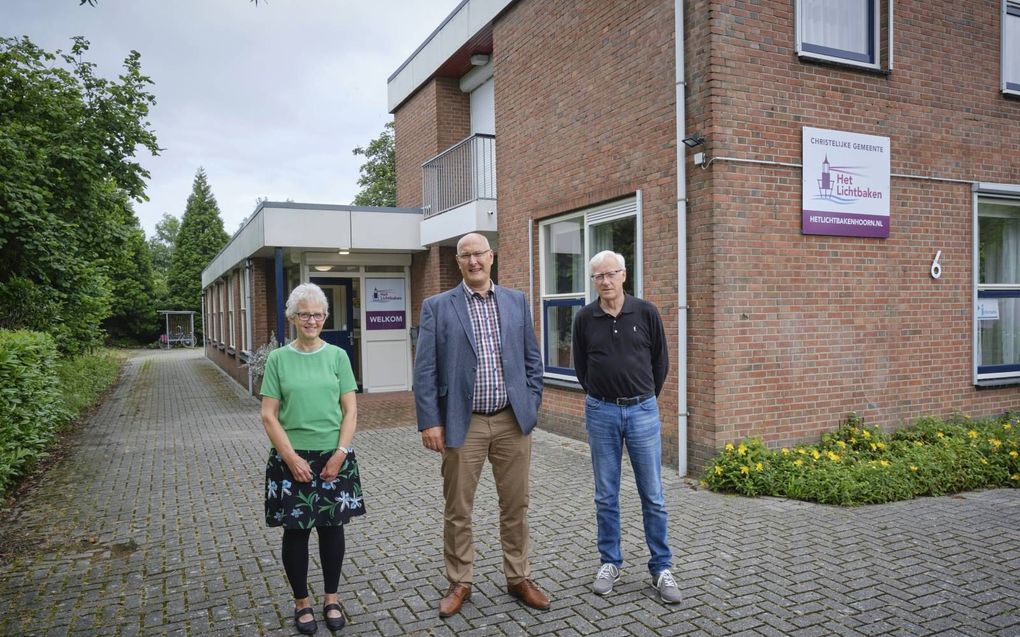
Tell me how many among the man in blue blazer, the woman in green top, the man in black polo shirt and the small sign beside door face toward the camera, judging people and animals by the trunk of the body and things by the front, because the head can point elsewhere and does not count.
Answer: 4

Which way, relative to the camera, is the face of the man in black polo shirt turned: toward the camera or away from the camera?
toward the camera

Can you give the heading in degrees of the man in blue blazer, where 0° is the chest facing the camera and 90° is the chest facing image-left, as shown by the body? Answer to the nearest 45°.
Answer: approximately 0°

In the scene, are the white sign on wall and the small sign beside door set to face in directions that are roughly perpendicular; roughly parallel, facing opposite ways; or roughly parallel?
roughly parallel

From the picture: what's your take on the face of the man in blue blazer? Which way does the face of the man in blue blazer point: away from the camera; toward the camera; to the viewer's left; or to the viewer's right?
toward the camera

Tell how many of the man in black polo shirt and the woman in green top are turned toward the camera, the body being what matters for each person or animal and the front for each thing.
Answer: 2

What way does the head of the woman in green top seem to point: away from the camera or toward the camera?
toward the camera

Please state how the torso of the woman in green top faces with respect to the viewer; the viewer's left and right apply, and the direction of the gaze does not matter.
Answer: facing the viewer

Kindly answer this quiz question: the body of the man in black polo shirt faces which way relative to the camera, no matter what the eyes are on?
toward the camera

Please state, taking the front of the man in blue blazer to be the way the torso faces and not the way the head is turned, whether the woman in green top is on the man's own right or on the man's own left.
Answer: on the man's own right
